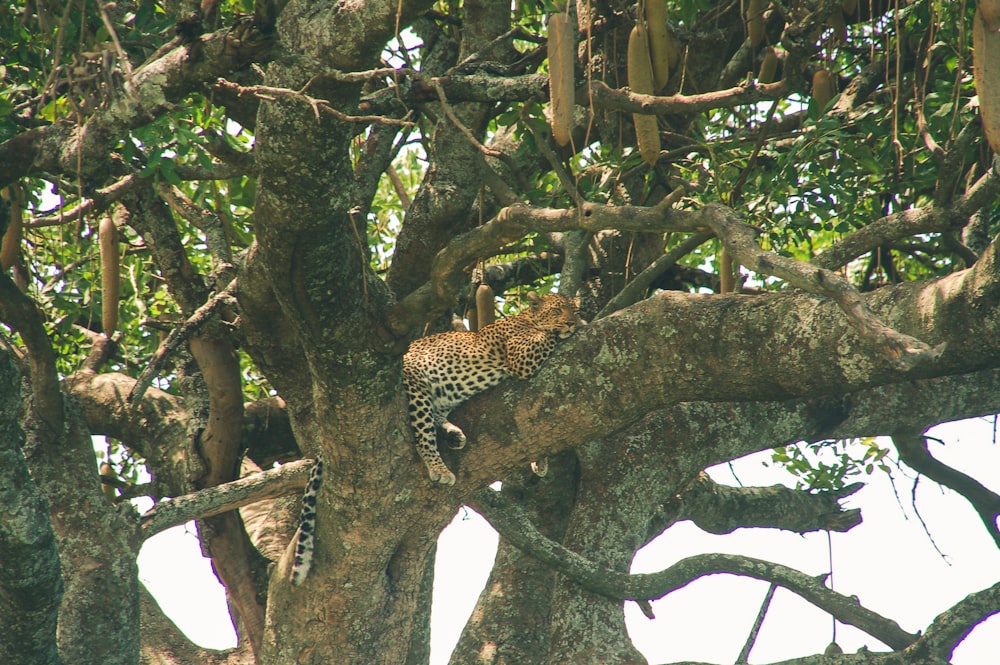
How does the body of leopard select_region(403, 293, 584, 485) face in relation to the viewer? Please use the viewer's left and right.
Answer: facing to the right of the viewer
